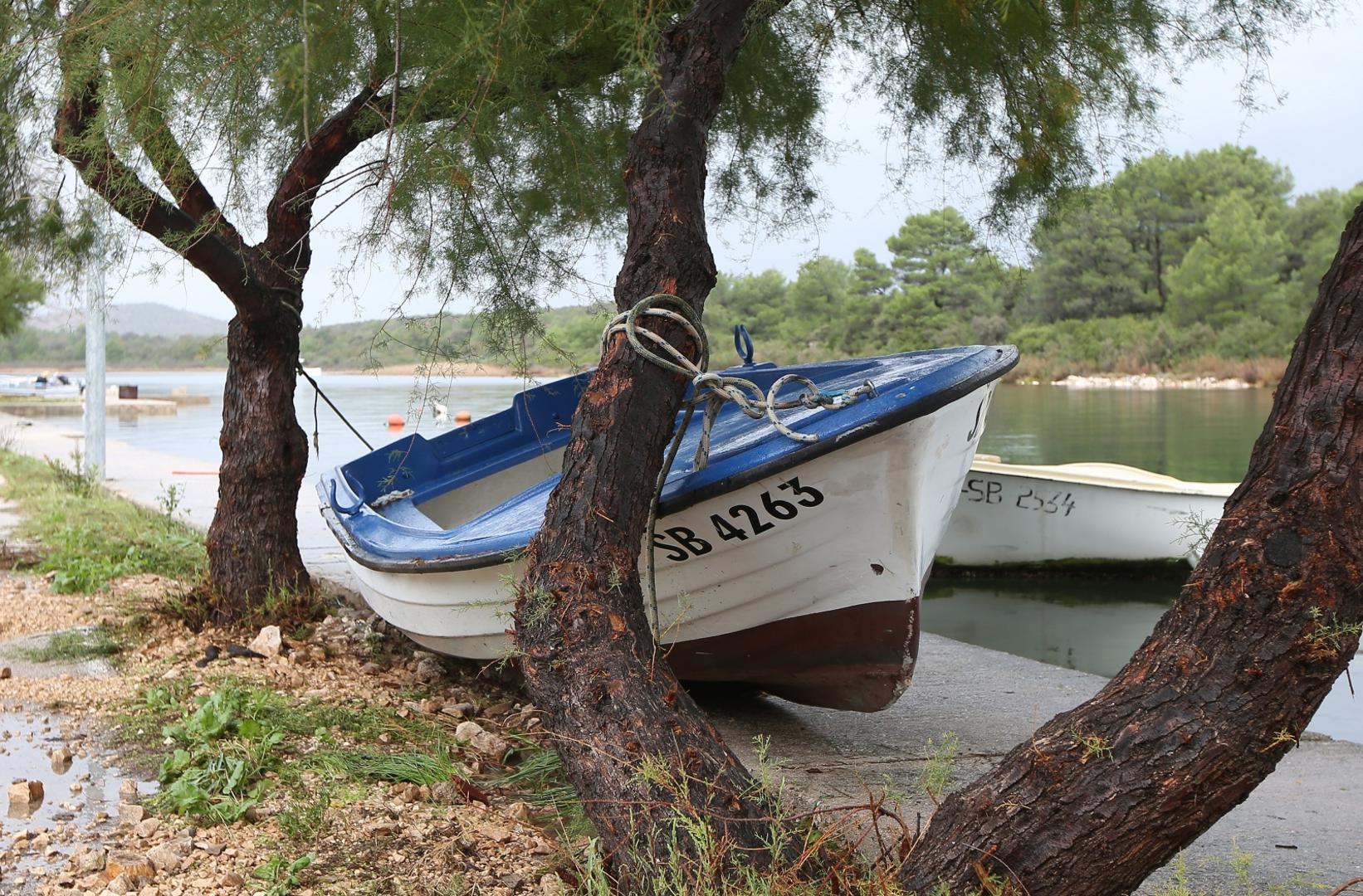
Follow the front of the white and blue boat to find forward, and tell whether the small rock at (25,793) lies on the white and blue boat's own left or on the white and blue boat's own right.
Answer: on the white and blue boat's own right

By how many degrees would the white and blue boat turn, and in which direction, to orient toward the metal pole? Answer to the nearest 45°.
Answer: approximately 180°

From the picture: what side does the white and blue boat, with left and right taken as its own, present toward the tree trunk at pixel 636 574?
right

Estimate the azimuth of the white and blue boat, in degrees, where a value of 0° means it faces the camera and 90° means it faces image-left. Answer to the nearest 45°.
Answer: approximately 315°
